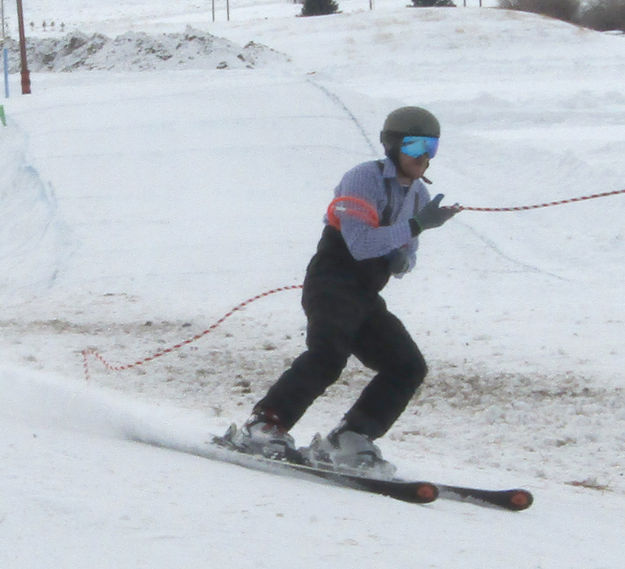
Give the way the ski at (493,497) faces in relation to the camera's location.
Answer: facing to the right of the viewer

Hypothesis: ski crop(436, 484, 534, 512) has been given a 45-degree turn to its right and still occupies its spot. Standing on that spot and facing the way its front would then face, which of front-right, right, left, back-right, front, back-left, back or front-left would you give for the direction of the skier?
back
